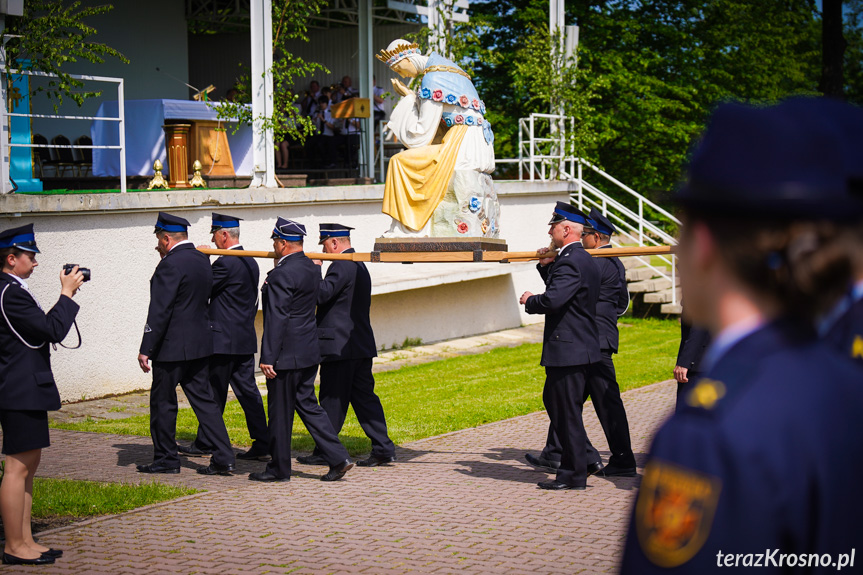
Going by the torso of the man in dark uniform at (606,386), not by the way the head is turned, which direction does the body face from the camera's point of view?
to the viewer's left

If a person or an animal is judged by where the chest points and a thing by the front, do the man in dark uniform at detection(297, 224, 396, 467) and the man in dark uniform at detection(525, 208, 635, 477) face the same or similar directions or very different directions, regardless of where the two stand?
same or similar directions

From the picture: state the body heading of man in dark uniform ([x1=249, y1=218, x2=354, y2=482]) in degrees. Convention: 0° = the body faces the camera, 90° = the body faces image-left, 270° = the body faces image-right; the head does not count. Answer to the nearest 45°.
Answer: approximately 135°

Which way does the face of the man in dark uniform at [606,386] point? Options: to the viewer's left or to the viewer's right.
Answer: to the viewer's left

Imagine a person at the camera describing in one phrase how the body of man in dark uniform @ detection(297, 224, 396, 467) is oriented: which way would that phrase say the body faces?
to the viewer's left

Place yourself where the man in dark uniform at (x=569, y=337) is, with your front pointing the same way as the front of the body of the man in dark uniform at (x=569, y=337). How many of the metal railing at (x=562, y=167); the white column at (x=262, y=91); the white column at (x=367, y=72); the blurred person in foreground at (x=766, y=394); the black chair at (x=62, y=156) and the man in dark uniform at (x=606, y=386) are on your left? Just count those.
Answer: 1

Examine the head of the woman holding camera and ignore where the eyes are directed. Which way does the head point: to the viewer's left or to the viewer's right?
to the viewer's right

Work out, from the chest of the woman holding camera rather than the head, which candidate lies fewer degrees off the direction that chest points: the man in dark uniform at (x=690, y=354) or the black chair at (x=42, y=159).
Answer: the man in dark uniform

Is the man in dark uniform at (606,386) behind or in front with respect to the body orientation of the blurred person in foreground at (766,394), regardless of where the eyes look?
in front

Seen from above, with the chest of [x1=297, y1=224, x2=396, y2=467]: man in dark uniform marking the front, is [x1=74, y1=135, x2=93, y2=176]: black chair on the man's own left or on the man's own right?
on the man's own right

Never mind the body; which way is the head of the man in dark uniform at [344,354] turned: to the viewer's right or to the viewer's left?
to the viewer's left

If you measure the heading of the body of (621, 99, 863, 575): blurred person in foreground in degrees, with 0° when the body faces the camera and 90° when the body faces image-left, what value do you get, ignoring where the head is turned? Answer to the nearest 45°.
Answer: approximately 135°

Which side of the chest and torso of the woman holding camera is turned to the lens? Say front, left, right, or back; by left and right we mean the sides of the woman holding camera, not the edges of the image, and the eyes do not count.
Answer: right

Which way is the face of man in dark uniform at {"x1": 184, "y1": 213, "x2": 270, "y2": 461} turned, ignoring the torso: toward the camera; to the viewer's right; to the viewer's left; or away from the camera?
to the viewer's left

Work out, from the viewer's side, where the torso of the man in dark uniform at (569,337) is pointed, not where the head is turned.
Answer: to the viewer's left

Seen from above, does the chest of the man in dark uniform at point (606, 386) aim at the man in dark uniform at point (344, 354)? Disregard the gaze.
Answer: yes

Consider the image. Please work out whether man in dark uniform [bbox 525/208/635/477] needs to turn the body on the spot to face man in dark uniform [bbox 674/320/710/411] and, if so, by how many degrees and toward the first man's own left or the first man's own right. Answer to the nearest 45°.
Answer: approximately 135° to the first man's own left

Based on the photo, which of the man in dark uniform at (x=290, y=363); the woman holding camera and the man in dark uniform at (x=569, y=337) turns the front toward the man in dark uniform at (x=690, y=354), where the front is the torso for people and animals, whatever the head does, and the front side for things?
the woman holding camera

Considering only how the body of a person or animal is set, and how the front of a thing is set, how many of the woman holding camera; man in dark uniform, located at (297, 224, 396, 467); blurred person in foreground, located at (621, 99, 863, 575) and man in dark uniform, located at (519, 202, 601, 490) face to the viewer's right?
1
